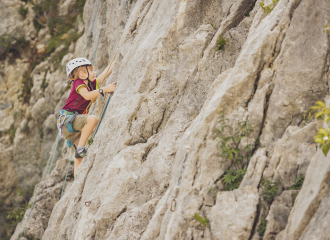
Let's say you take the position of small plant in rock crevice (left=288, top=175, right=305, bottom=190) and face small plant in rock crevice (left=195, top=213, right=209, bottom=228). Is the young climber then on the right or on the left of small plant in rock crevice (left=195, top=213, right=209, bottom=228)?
right

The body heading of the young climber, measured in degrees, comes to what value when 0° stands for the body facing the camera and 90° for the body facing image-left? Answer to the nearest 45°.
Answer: approximately 270°

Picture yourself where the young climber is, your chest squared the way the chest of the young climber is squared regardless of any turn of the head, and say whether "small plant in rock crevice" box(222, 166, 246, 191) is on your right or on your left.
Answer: on your right

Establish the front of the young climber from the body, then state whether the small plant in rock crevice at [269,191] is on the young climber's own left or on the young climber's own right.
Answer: on the young climber's own right

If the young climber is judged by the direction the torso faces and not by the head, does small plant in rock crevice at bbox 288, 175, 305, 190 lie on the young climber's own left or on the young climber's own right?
on the young climber's own right

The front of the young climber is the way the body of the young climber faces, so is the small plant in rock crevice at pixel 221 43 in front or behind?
in front
